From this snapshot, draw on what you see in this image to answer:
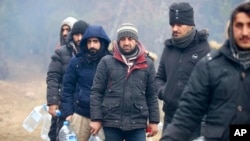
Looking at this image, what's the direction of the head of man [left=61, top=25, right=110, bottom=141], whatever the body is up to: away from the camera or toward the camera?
toward the camera

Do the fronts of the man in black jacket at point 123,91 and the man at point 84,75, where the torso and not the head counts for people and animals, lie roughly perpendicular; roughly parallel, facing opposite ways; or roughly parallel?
roughly parallel

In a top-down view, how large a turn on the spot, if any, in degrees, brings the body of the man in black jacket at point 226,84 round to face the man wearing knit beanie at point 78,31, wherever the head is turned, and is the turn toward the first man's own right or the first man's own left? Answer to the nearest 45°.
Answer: approximately 135° to the first man's own right

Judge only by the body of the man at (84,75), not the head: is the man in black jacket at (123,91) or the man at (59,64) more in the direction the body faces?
the man in black jacket

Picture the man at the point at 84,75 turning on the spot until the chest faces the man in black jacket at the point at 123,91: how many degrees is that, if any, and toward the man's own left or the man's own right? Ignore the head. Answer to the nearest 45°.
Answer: approximately 45° to the man's own left

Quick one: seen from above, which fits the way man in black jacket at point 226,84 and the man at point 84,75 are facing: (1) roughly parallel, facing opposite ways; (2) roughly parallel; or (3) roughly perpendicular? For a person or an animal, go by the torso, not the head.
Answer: roughly parallel

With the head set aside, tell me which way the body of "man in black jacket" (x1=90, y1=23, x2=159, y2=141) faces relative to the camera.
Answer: toward the camera

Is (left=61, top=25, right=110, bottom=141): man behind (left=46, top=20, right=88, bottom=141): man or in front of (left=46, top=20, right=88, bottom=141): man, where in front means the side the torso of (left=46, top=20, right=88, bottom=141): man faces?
in front

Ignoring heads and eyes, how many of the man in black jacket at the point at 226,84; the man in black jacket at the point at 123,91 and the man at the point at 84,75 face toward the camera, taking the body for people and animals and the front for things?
3

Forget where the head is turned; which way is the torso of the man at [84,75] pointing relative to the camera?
toward the camera

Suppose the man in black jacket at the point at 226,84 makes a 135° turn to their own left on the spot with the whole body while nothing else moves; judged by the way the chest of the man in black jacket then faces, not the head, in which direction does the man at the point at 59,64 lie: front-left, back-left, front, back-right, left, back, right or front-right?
left

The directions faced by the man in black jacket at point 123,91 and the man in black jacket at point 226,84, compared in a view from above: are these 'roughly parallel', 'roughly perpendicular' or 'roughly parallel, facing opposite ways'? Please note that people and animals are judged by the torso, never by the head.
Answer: roughly parallel

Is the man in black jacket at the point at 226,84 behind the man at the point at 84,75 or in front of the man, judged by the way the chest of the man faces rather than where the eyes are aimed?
in front
